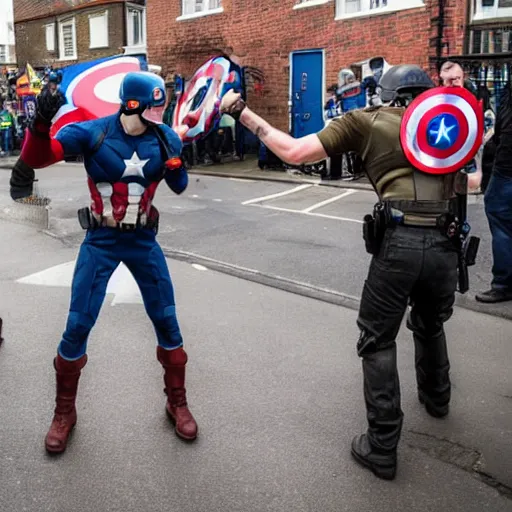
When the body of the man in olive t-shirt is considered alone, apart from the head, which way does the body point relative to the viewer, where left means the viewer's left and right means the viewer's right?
facing away from the viewer and to the left of the viewer

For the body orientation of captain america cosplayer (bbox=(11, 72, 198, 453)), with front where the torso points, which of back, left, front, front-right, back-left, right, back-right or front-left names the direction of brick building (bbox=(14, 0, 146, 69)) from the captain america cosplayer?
back

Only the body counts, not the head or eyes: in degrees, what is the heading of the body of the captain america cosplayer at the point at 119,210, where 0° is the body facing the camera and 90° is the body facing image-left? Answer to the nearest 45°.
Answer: approximately 0°

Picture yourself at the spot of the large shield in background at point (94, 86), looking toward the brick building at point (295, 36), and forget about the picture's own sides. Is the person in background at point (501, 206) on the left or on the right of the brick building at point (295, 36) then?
right

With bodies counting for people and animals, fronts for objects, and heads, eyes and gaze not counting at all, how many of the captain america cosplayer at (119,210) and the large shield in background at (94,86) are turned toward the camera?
2
